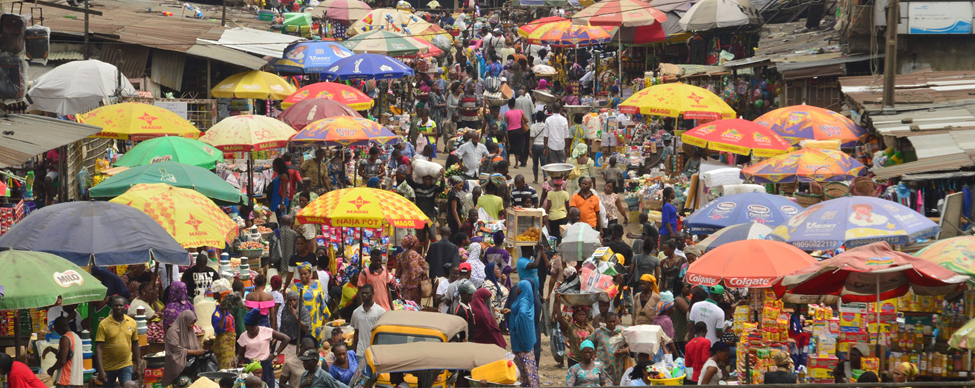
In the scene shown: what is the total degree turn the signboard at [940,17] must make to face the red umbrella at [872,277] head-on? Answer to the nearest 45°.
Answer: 0° — it already faces it

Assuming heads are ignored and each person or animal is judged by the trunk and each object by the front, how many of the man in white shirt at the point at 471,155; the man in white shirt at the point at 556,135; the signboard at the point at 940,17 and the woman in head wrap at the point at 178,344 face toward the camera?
2

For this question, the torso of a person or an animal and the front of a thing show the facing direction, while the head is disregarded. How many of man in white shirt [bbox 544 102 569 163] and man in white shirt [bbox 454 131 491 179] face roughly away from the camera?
1

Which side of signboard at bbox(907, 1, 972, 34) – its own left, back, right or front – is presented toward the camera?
front

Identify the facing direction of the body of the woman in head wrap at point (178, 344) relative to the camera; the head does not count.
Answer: to the viewer's right

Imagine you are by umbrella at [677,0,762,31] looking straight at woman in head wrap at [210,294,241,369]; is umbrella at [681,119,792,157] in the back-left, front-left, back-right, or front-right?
front-left

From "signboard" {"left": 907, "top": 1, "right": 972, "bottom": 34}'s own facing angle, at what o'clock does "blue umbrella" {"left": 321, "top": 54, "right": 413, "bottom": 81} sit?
The blue umbrella is roughly at 3 o'clock from the signboard.
